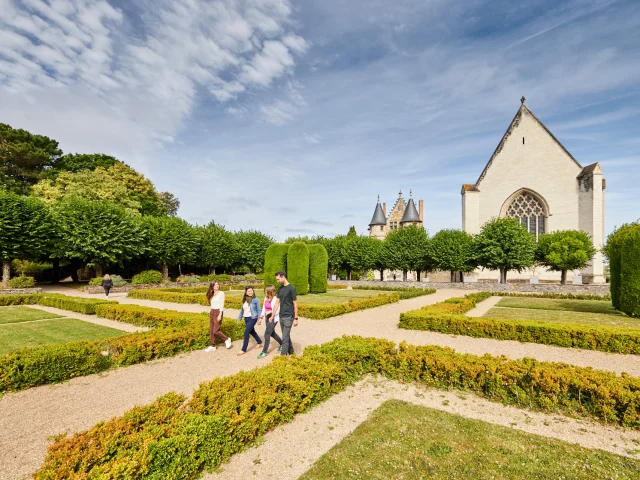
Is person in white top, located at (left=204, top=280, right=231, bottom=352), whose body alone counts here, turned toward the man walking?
no

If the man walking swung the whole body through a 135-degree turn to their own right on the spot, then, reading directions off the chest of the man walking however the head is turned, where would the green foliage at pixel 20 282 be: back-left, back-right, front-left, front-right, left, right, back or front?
front-left

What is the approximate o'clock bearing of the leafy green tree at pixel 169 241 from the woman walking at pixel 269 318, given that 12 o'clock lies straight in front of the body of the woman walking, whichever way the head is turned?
The leafy green tree is roughly at 4 o'clock from the woman walking.

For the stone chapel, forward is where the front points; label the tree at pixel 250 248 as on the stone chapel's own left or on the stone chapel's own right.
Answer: on the stone chapel's own right

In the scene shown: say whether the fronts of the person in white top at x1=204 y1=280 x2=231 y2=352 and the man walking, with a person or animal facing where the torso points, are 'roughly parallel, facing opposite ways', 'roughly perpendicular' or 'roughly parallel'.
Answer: roughly parallel

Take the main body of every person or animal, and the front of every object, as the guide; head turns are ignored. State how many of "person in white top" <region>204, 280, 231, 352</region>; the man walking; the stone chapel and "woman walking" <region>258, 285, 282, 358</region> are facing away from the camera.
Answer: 0

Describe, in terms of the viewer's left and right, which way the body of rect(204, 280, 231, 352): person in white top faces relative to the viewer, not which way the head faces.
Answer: facing the viewer and to the left of the viewer

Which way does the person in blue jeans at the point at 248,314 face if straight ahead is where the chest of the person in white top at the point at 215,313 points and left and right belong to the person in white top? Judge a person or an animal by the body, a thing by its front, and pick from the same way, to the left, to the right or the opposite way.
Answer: the same way

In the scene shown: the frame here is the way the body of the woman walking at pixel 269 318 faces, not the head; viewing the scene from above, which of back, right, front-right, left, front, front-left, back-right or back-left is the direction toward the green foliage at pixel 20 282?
right

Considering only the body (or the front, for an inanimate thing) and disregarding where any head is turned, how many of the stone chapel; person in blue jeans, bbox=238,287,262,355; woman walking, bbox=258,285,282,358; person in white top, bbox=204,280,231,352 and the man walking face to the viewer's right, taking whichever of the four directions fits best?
0

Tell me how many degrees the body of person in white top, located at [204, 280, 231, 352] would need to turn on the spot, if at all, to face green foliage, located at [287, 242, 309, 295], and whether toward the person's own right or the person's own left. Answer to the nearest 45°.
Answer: approximately 135° to the person's own right

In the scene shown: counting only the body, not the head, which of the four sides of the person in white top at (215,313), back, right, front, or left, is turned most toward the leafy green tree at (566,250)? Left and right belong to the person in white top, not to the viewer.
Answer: back

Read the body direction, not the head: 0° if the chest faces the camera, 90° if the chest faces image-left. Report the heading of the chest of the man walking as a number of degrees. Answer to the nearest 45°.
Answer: approximately 45°

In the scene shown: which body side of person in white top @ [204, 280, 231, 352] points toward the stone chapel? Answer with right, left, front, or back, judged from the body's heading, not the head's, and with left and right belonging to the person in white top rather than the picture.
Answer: back

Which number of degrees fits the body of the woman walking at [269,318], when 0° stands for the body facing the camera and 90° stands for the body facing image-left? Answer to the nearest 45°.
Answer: approximately 45°

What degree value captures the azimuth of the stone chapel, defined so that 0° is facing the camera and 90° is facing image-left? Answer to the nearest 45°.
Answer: approximately 0°

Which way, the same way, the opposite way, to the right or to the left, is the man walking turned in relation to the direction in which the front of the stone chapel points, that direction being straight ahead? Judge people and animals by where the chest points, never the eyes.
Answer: the same way

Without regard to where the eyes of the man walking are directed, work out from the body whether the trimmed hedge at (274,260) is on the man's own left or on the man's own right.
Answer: on the man's own right

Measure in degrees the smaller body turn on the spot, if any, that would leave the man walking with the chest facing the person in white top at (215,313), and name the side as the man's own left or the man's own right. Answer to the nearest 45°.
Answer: approximately 90° to the man's own right

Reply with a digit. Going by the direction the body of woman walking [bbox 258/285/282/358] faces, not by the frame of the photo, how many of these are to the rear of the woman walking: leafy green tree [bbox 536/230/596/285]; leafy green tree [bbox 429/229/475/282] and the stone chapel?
3
